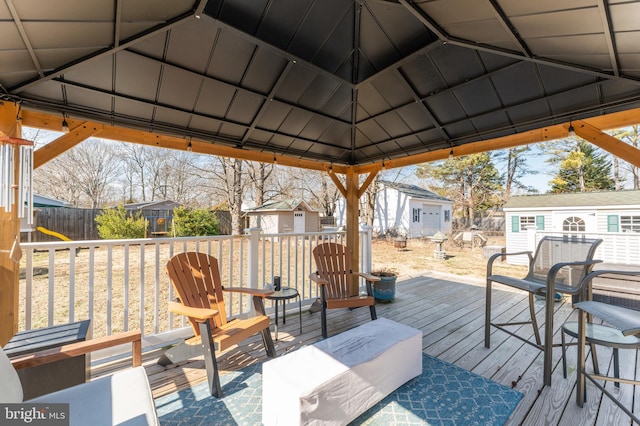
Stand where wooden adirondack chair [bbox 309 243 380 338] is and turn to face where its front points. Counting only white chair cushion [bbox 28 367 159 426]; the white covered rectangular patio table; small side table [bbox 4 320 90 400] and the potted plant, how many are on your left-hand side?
1

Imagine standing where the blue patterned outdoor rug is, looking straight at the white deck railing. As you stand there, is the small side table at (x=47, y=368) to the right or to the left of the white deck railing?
left

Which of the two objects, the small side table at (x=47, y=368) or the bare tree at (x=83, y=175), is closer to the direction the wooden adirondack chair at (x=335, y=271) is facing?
the small side table

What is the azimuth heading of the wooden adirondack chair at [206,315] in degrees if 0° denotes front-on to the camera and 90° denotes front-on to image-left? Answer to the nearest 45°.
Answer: approximately 315°

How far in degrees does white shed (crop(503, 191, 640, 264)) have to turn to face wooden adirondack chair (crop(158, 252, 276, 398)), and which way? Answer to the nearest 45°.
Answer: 0° — it already faces it

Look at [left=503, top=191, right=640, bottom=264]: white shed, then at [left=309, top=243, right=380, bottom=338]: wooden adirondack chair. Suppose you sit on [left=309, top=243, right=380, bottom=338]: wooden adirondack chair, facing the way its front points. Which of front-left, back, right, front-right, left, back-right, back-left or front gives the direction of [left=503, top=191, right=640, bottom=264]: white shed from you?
left

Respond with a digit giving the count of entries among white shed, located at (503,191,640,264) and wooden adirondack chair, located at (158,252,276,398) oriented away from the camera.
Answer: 0

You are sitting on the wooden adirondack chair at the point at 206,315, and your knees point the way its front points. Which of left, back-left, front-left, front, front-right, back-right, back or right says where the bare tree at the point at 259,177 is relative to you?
back-left
